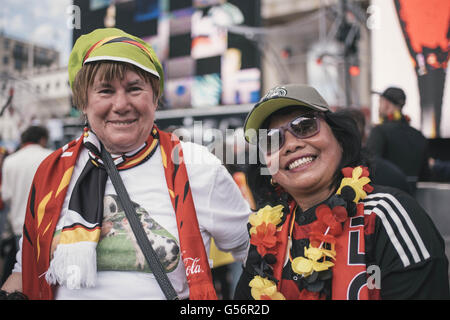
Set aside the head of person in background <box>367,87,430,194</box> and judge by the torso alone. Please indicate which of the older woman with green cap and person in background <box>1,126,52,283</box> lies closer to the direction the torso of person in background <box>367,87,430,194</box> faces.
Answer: the person in background

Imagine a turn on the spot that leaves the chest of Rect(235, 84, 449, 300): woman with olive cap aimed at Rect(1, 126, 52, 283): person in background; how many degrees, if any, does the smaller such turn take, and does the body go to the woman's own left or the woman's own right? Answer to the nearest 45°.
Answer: approximately 90° to the woman's own right

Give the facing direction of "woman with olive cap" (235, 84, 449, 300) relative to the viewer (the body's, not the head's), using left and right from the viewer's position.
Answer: facing the viewer and to the left of the viewer

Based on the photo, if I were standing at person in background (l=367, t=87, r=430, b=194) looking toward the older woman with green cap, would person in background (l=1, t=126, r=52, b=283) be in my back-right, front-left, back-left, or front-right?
front-right

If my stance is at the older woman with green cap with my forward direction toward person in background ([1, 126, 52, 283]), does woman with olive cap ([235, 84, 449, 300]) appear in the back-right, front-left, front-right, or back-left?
back-right

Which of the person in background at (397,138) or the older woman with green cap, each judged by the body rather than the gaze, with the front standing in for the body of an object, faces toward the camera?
the older woman with green cap

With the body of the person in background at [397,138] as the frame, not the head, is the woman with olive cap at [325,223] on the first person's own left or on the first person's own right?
on the first person's own left

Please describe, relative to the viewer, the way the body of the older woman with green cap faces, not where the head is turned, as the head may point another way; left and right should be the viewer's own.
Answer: facing the viewer

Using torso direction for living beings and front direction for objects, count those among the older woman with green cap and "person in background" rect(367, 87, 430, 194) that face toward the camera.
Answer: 1
